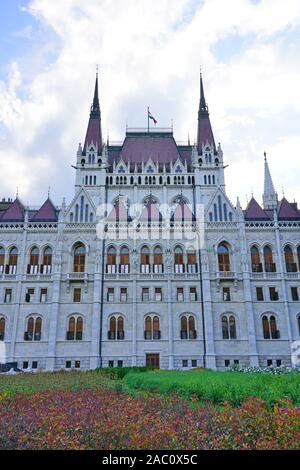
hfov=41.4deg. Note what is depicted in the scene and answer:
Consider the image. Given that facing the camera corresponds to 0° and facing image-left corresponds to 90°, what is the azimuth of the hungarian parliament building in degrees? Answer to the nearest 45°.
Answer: approximately 0°
